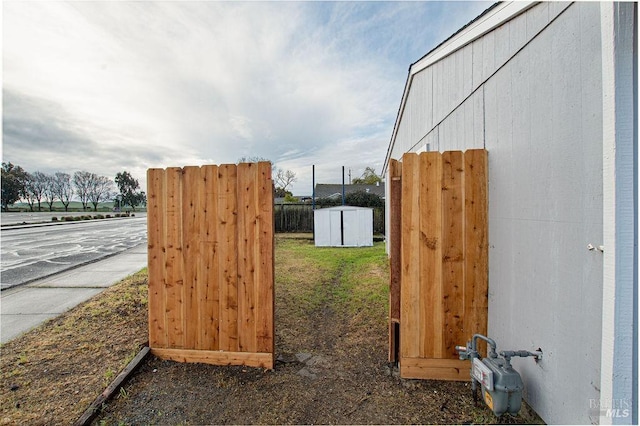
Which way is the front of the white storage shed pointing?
toward the camera

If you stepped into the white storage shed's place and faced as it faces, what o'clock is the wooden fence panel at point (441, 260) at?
The wooden fence panel is roughly at 12 o'clock from the white storage shed.

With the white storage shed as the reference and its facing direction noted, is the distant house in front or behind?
behind

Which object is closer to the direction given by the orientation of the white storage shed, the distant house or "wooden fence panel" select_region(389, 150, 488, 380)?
the wooden fence panel

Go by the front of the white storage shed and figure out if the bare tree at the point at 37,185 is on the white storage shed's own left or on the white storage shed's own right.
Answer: on the white storage shed's own right

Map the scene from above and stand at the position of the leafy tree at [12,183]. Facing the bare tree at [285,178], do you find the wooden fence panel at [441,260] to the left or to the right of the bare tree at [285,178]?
right

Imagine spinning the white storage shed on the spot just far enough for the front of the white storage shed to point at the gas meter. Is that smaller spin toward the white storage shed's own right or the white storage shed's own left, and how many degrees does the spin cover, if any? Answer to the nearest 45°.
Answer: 0° — it already faces it

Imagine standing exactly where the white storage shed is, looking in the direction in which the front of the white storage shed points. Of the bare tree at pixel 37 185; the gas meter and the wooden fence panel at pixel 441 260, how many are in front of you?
2

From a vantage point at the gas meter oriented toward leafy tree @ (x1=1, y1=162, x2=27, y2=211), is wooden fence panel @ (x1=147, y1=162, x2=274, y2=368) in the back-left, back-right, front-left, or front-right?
front-left

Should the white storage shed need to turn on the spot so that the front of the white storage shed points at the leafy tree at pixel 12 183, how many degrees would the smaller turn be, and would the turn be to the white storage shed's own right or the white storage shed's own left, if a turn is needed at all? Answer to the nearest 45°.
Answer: approximately 135° to the white storage shed's own right

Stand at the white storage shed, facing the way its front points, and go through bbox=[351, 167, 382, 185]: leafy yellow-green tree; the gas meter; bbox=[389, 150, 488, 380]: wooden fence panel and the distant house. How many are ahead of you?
2

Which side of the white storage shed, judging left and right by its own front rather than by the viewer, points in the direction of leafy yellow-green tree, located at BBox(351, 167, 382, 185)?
back

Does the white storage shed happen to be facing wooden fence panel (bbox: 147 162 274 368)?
yes

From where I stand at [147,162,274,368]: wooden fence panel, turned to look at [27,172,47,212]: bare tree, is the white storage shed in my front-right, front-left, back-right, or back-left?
front-right
